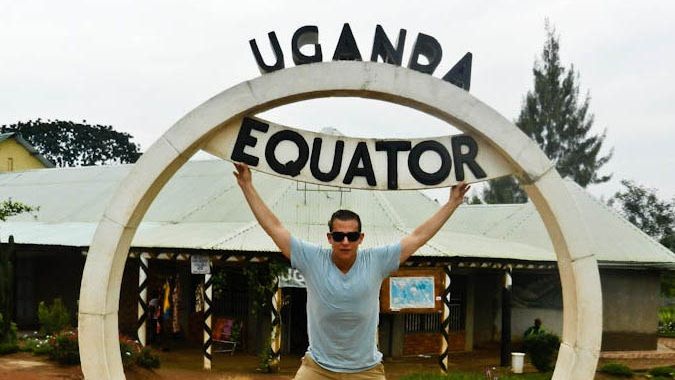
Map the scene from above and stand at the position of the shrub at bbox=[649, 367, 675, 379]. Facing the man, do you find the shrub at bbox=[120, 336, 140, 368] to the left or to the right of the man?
right

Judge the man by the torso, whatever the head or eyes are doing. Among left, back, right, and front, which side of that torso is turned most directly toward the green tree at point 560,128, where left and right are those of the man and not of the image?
back

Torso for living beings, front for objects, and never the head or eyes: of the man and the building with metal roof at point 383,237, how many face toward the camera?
2

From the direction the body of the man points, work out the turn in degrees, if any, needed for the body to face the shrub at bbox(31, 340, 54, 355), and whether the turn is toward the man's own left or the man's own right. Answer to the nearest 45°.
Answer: approximately 135° to the man's own right

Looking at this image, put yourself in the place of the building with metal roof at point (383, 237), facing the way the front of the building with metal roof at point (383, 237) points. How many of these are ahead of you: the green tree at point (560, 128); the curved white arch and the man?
2

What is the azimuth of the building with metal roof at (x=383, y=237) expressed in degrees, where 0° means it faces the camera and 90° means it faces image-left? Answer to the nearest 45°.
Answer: approximately 0°

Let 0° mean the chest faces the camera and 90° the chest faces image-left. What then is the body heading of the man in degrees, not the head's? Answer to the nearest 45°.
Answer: approximately 0°

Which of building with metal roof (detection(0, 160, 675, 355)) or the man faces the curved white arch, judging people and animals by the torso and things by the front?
the building with metal roof

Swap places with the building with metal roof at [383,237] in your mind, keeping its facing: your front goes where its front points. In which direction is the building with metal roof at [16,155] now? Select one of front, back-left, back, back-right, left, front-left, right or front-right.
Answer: back-right

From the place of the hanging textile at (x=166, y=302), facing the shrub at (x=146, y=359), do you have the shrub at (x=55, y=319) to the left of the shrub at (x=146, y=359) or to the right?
right
